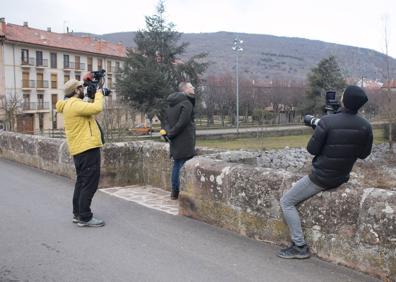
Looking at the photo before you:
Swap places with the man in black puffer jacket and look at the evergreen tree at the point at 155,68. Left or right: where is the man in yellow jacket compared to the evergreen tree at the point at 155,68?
left

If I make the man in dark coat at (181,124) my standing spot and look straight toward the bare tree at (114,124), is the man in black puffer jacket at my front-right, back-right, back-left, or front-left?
back-right

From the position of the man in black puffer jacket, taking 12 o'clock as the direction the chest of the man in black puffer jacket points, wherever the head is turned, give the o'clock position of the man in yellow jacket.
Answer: The man in yellow jacket is roughly at 11 o'clock from the man in black puffer jacket.

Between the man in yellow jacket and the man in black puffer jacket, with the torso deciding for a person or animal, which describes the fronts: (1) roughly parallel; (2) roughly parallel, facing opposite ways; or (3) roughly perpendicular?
roughly perpendicular

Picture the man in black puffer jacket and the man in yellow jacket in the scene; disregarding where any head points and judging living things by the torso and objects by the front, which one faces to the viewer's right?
the man in yellow jacket

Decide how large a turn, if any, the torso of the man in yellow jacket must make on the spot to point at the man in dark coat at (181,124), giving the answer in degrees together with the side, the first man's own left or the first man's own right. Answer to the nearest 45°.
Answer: approximately 45° to the first man's own left

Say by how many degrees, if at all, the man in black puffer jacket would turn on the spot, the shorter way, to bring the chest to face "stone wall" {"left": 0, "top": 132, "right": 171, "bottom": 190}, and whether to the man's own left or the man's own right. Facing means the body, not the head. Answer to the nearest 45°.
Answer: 0° — they already face it

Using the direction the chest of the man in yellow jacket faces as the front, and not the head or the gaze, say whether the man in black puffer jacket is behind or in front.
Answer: in front

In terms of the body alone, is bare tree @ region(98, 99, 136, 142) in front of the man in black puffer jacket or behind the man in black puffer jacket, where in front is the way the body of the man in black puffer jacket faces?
in front

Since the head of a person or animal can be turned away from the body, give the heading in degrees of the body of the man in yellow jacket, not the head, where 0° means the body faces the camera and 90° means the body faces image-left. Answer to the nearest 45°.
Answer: approximately 270°

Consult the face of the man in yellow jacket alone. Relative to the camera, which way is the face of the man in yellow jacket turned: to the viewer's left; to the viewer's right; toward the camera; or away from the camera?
to the viewer's right

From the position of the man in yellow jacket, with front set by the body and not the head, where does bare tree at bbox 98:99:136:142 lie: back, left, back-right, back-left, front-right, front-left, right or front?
left

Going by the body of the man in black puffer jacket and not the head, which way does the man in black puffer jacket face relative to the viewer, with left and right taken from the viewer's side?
facing away from the viewer and to the left of the viewer
